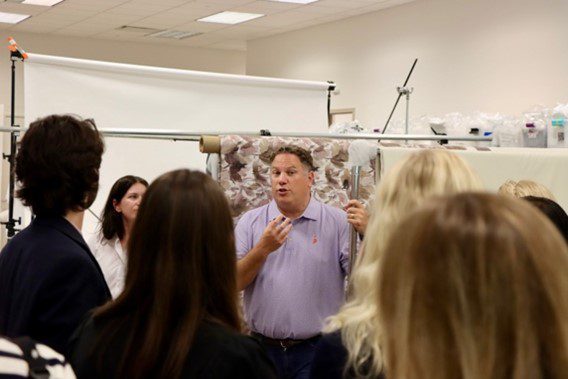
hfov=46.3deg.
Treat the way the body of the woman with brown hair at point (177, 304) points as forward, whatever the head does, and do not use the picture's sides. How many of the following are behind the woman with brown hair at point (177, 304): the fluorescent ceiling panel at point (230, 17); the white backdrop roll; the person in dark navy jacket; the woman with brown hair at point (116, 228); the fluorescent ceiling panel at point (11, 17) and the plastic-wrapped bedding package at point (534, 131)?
0

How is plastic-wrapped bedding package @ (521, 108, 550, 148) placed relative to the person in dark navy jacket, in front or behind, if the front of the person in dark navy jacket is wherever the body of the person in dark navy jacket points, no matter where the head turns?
in front

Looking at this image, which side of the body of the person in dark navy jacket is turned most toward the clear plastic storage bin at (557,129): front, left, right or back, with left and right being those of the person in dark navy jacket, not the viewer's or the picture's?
front

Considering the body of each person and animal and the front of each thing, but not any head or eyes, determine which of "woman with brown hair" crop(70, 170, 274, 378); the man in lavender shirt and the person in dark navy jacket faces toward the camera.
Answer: the man in lavender shirt

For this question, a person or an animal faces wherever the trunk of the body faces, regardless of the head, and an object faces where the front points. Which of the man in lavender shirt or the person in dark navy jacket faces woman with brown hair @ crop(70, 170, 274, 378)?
the man in lavender shirt

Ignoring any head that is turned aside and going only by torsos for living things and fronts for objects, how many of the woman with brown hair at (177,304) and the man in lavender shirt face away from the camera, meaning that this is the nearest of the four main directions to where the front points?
1

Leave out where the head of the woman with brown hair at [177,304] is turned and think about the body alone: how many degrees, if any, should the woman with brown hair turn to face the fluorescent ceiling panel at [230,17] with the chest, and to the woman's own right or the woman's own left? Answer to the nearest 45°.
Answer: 0° — they already face it

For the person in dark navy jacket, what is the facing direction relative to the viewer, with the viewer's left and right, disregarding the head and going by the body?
facing away from the viewer and to the right of the viewer

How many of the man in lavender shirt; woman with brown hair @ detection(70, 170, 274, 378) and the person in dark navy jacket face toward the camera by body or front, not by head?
1

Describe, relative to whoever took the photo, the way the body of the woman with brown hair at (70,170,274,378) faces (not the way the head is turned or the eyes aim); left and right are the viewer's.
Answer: facing away from the viewer

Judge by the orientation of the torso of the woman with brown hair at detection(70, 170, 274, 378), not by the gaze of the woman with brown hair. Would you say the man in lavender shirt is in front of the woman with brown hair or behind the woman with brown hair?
in front

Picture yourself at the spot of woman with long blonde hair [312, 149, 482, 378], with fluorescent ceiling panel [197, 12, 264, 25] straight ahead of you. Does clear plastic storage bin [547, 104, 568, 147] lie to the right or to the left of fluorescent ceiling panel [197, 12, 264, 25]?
right

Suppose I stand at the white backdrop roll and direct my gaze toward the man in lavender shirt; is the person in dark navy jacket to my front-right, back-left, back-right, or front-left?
front-right

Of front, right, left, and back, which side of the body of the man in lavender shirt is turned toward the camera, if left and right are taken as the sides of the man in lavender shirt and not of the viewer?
front

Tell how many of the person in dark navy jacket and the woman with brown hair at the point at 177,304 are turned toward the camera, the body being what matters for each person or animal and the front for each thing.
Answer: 0

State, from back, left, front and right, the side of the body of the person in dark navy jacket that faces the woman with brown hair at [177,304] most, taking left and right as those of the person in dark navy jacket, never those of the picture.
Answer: right

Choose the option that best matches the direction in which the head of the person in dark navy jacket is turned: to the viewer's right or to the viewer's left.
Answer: to the viewer's right

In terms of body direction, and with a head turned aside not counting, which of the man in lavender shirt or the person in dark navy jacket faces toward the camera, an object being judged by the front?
the man in lavender shirt

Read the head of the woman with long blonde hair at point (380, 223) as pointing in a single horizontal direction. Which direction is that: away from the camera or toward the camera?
away from the camera

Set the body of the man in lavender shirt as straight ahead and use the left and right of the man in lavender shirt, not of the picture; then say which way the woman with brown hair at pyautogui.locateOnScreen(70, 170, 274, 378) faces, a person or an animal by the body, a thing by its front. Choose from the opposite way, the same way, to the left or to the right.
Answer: the opposite way
